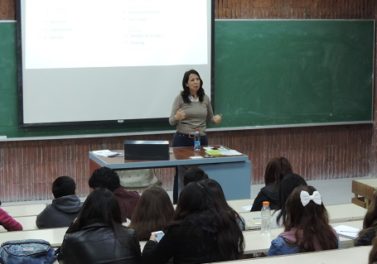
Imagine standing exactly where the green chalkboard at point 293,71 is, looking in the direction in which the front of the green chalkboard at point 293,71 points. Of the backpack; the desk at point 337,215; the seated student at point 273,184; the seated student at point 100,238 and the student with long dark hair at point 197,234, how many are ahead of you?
5

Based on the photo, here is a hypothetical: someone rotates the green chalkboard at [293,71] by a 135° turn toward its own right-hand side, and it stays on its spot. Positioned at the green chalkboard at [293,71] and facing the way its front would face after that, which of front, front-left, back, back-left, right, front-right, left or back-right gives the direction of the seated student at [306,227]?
back-left

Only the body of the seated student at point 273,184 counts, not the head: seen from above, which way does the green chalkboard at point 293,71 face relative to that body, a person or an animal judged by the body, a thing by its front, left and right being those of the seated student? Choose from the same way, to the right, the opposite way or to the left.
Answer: the opposite way

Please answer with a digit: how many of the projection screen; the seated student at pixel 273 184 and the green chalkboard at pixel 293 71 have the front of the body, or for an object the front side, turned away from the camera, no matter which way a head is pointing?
1

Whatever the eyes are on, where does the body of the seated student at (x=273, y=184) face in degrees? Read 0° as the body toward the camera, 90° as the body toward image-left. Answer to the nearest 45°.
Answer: approximately 180°

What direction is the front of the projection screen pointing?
toward the camera

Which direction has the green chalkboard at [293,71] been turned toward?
toward the camera

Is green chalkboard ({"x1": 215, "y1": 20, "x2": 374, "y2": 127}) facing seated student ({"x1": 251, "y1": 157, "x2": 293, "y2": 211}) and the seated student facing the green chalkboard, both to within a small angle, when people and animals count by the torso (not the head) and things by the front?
yes

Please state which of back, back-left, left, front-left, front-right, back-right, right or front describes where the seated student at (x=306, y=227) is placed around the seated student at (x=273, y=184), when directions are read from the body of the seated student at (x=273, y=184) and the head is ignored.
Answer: back

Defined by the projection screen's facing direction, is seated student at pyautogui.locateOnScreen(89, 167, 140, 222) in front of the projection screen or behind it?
in front

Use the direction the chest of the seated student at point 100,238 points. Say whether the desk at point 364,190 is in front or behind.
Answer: in front

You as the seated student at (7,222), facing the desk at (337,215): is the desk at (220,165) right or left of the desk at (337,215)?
left

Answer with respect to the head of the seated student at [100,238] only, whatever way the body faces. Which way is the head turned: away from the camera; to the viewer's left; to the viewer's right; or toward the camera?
away from the camera

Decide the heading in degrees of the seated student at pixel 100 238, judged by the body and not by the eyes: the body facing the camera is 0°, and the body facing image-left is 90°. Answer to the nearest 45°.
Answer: approximately 180°

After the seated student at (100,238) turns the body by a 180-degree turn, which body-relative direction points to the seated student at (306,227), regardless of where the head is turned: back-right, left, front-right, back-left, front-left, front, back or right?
left

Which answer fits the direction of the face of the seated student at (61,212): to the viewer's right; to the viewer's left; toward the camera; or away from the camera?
away from the camera

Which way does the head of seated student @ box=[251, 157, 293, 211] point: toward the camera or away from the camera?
away from the camera

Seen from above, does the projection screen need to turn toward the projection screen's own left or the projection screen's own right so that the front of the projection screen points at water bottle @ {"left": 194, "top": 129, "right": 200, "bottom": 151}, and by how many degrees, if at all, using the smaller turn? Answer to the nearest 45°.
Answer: approximately 45° to the projection screen's own left
